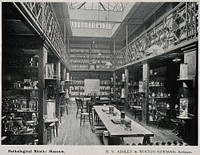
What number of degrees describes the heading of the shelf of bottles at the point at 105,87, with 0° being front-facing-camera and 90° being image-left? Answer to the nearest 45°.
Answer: approximately 0°

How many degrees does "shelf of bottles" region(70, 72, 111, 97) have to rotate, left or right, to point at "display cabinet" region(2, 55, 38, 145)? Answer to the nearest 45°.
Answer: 0° — it already faces it
